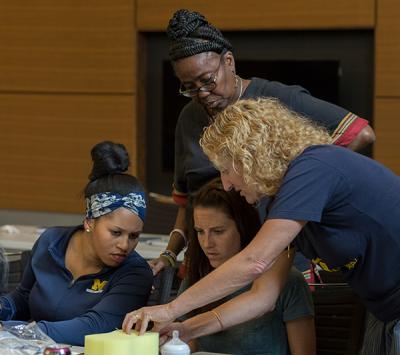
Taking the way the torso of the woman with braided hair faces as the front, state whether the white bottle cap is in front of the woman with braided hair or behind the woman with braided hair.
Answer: in front

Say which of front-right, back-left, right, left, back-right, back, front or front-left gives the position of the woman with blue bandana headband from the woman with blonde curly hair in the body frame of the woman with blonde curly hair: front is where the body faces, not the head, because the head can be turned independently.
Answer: front-right

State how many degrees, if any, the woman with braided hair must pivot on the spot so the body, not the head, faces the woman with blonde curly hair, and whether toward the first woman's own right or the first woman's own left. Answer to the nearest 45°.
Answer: approximately 45° to the first woman's own left

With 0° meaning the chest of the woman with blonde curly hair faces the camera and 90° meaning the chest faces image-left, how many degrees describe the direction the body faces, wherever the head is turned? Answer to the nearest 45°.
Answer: approximately 90°

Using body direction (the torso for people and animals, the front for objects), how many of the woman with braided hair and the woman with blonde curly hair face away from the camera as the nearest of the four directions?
0

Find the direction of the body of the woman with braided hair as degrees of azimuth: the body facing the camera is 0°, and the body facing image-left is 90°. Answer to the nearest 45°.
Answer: approximately 45°

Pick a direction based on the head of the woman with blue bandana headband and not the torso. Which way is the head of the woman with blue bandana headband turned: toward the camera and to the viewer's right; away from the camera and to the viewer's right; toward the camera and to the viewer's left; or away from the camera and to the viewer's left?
toward the camera and to the viewer's right
